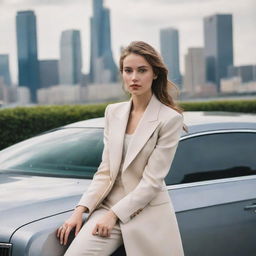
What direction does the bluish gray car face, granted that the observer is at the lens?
facing the viewer and to the left of the viewer

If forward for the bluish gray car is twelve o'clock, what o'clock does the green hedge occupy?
The green hedge is roughly at 4 o'clock from the bluish gray car.

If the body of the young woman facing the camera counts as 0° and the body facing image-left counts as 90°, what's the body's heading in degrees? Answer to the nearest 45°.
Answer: approximately 45°

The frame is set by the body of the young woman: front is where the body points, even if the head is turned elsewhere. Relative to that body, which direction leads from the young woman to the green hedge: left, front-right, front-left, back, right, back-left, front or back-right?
back-right
